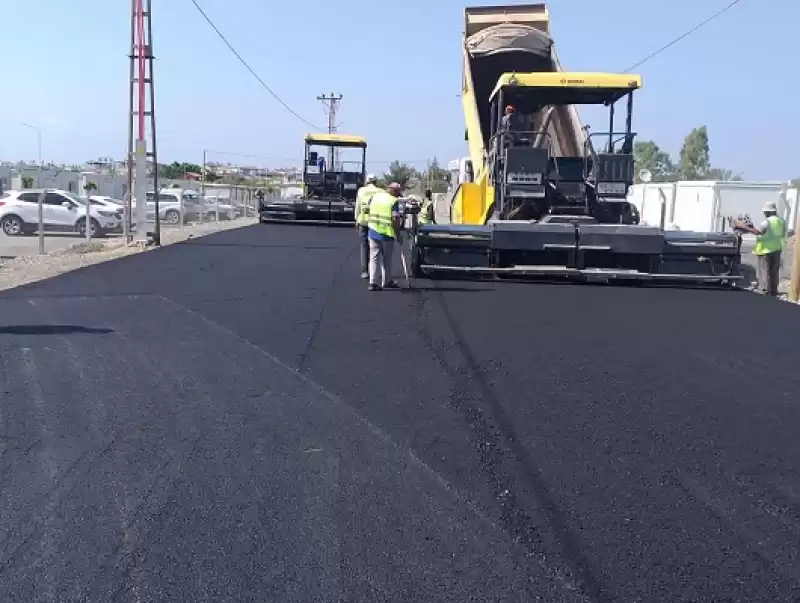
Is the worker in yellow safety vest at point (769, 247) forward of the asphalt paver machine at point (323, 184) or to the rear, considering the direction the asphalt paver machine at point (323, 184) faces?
to the rear

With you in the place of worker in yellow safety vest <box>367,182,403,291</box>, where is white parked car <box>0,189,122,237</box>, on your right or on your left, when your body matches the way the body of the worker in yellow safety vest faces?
on your left

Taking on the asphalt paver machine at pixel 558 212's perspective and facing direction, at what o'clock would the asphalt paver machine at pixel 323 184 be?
the asphalt paver machine at pixel 323 184 is roughly at 11 o'clock from the asphalt paver machine at pixel 558 212.

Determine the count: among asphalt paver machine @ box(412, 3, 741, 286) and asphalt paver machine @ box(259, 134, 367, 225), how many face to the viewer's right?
0

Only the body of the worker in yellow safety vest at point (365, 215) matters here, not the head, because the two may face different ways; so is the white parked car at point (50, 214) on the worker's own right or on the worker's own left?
on the worker's own left

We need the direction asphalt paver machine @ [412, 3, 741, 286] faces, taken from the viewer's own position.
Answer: facing away from the viewer

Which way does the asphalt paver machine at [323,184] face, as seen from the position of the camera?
facing away from the viewer

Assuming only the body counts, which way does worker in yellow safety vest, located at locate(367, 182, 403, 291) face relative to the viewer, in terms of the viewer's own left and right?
facing away from the viewer and to the right of the viewer

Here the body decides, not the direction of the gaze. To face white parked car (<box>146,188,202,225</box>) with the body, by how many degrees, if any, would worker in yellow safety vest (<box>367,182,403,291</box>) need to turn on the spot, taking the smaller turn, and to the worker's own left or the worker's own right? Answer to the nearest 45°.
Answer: approximately 45° to the worker's own left
